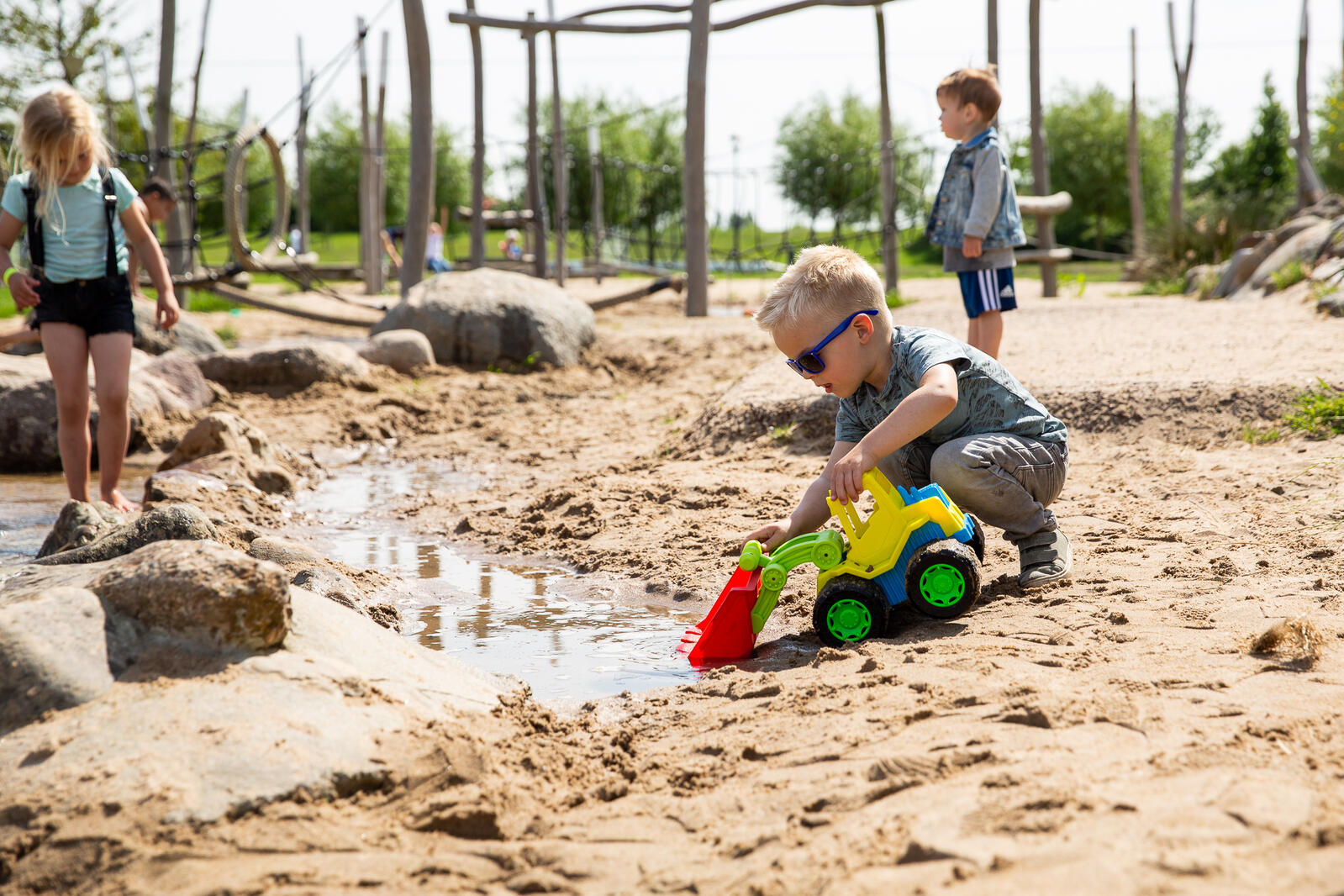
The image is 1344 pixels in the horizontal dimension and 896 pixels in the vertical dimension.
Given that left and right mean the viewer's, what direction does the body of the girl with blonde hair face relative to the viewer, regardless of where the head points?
facing the viewer

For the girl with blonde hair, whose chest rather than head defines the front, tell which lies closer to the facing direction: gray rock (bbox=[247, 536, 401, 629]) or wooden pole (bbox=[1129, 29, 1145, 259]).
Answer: the gray rock

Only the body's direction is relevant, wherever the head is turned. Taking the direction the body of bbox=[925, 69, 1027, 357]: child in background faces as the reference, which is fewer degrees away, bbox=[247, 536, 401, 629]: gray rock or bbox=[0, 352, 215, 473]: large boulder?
the large boulder

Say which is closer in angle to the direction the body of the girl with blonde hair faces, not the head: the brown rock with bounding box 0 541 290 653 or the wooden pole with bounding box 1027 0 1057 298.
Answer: the brown rock

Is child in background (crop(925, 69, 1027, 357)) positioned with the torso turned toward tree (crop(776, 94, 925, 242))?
no

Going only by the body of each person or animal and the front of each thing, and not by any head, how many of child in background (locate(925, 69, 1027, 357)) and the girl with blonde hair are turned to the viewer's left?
1

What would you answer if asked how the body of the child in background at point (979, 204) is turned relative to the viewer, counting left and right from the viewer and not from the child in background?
facing to the left of the viewer

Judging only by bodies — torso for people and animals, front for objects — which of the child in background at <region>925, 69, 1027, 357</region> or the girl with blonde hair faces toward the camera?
the girl with blonde hair

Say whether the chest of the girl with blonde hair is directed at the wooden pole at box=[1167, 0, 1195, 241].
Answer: no

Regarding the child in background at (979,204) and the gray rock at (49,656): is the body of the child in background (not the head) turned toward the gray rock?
no

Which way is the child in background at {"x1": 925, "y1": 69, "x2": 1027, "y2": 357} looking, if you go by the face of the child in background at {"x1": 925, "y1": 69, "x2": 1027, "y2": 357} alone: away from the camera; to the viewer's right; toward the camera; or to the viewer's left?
to the viewer's left

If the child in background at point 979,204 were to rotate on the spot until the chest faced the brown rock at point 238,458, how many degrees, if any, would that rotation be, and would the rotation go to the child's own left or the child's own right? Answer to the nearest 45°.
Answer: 0° — they already face it
